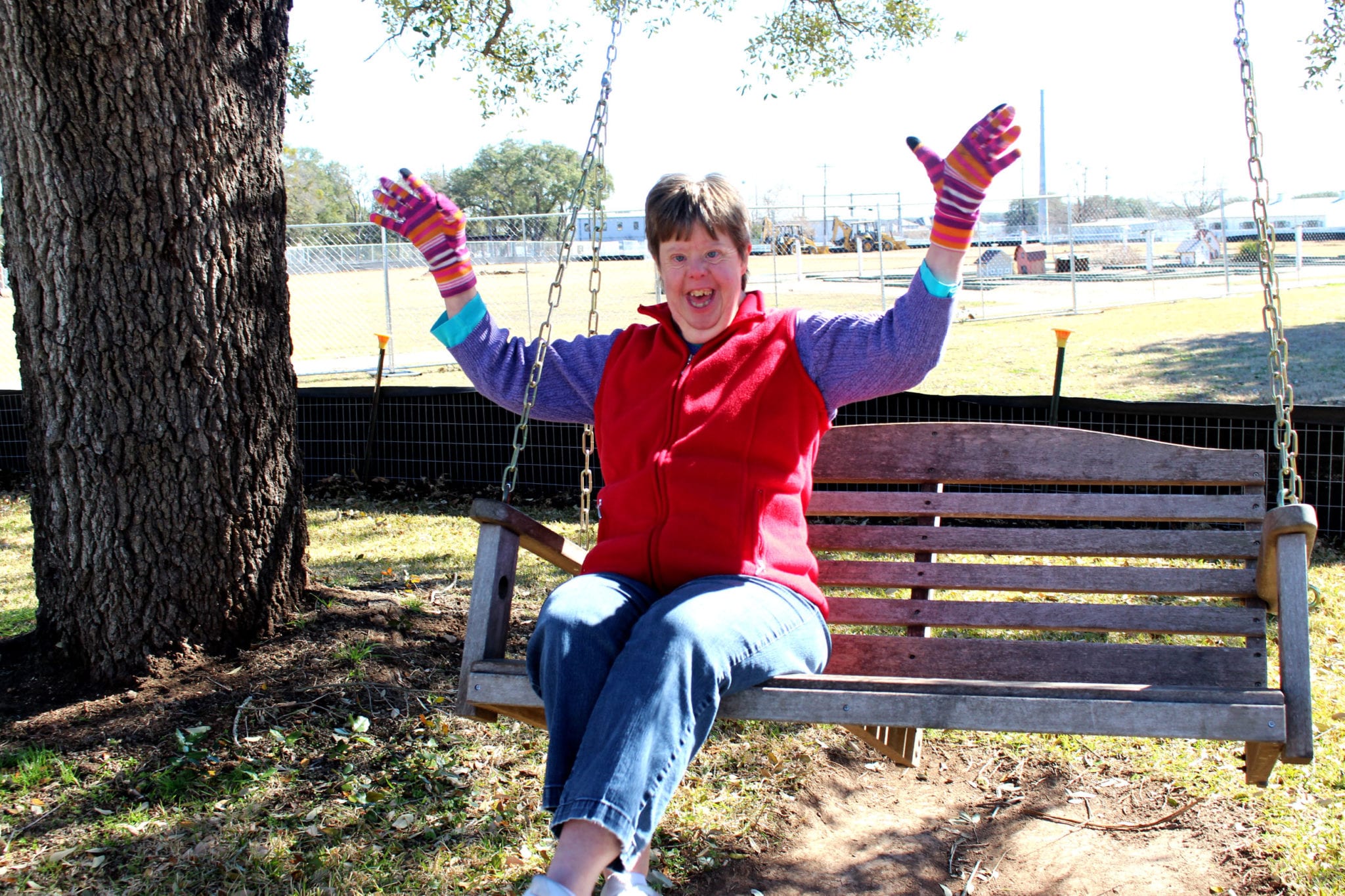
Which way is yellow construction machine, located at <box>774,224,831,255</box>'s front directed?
to the viewer's right

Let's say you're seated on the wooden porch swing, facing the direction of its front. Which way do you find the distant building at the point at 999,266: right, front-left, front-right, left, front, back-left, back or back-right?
back

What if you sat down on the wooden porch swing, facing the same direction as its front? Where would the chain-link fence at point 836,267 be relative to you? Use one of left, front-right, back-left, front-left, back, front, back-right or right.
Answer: back

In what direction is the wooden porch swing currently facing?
toward the camera

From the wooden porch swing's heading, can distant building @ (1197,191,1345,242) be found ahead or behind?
behind

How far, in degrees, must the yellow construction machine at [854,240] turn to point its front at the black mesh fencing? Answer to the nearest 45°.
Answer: approximately 90° to its right

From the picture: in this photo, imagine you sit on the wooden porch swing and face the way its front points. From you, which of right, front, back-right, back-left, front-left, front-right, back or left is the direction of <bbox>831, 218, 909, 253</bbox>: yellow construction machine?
back

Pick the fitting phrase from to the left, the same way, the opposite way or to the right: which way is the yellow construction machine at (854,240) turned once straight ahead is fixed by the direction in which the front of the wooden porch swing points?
to the left

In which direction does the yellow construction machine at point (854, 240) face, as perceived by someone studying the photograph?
facing to the right of the viewer

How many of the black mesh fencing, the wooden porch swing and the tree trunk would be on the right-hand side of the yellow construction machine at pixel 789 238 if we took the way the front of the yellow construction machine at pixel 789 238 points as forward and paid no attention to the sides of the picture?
3

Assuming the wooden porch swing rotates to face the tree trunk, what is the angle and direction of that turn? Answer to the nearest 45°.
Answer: approximately 90° to its right

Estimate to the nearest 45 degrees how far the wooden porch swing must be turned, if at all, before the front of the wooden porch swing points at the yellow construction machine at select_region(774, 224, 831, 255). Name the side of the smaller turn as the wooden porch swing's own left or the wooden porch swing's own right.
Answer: approximately 180°

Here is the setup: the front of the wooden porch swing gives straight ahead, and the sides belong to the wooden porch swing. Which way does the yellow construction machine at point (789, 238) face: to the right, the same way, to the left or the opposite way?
to the left

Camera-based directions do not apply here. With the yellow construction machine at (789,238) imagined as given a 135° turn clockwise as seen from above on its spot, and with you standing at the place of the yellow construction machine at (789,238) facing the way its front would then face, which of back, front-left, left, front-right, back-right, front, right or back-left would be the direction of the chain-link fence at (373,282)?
front
